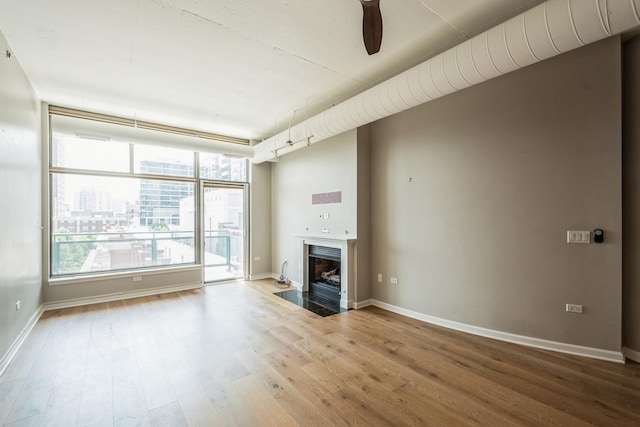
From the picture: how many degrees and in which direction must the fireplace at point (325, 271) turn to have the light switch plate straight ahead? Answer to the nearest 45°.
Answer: approximately 90° to its left

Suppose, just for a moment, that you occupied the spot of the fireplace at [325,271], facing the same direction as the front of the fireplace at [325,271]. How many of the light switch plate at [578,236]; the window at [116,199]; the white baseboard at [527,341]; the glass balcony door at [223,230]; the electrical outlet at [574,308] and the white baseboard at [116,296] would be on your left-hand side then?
3

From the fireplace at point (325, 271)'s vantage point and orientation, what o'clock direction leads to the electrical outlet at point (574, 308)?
The electrical outlet is roughly at 9 o'clock from the fireplace.

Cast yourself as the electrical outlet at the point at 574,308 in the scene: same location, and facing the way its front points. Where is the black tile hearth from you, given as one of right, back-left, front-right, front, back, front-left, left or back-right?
right

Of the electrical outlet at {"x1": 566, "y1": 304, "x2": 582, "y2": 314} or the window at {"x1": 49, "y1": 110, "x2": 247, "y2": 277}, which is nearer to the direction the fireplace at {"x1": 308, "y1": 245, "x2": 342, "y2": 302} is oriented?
the window

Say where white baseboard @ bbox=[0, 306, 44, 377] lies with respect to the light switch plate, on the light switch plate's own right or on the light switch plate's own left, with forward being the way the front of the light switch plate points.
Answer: on the light switch plate's own right

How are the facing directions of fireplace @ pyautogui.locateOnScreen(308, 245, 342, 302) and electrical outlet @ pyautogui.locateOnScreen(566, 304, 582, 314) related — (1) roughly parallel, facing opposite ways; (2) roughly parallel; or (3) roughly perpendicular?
roughly parallel

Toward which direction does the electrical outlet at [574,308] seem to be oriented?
toward the camera

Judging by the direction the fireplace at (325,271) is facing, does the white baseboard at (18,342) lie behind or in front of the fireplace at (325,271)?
in front

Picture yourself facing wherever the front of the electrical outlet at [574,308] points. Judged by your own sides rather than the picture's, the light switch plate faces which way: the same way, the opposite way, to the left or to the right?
the same way

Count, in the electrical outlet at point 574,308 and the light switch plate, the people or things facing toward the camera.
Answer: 2

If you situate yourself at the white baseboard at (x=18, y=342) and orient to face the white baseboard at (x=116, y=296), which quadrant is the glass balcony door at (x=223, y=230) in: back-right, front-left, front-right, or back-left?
front-right

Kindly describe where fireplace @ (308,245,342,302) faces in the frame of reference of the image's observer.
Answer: facing the viewer and to the left of the viewer

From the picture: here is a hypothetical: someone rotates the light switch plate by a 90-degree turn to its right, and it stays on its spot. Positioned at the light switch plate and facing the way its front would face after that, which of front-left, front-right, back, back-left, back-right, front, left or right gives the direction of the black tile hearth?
front

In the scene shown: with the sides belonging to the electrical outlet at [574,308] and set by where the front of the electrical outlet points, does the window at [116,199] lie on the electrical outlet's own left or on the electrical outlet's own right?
on the electrical outlet's own right

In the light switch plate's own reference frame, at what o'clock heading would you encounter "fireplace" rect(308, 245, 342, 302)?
The fireplace is roughly at 3 o'clock from the light switch plate.

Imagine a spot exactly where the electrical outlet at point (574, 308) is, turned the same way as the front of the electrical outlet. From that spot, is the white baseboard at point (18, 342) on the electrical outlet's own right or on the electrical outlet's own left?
on the electrical outlet's own right
